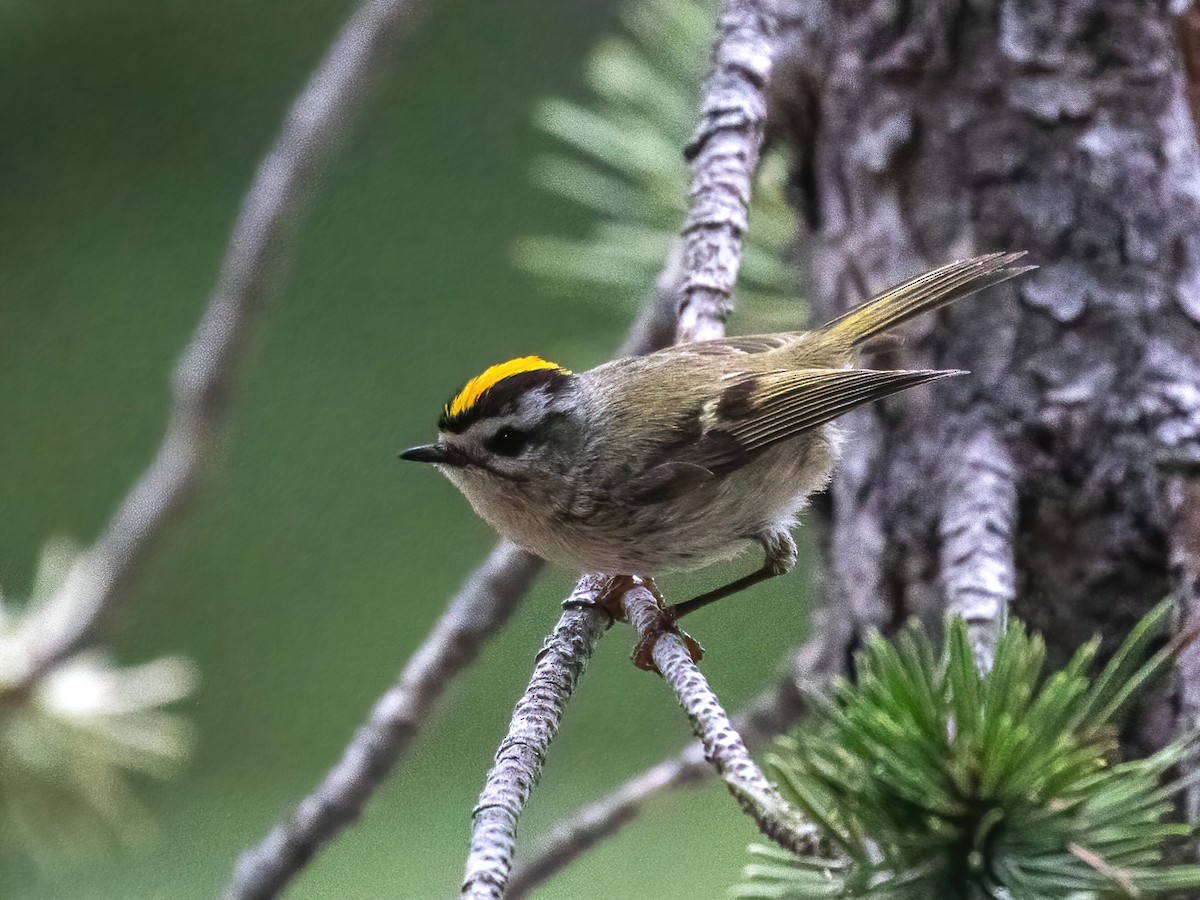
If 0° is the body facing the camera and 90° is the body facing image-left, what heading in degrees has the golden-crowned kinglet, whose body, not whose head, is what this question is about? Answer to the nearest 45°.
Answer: approximately 90°

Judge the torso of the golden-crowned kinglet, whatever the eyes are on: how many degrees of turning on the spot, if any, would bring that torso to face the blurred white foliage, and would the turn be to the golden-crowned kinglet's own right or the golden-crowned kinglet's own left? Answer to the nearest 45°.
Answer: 0° — it already faces it
